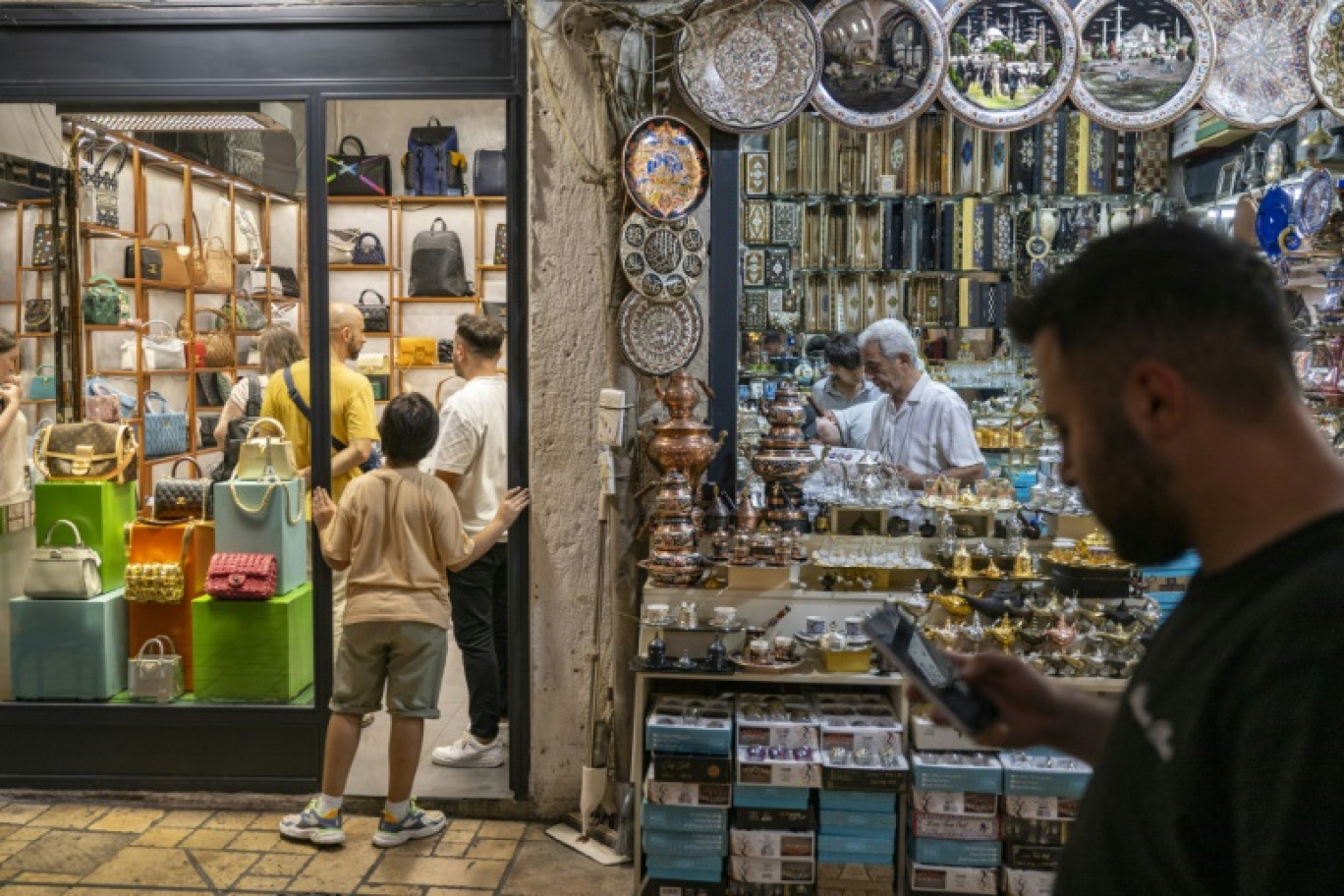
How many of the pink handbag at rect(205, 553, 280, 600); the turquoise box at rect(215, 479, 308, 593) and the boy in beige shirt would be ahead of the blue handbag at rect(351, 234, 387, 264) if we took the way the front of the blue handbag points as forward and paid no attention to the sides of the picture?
3

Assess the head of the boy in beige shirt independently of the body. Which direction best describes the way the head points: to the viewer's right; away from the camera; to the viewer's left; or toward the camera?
away from the camera

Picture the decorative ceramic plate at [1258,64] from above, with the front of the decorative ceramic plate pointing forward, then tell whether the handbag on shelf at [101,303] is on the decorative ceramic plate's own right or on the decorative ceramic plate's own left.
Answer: on the decorative ceramic plate's own right

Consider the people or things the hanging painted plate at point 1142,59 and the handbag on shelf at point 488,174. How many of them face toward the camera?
2

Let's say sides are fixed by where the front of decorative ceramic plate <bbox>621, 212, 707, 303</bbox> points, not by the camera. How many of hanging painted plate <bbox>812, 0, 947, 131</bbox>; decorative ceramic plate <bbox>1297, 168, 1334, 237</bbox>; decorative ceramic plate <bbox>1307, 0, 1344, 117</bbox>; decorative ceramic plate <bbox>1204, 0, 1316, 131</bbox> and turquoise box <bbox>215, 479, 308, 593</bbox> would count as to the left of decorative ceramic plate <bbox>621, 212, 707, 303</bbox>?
4

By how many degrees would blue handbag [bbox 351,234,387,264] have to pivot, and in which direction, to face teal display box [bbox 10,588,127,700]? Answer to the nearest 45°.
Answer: approximately 45° to its right

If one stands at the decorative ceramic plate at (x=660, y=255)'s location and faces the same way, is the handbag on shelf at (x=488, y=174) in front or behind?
behind

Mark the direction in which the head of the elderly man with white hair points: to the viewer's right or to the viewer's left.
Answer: to the viewer's left

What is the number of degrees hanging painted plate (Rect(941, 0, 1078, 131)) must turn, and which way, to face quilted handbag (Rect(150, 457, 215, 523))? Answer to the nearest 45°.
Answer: approximately 90° to its right

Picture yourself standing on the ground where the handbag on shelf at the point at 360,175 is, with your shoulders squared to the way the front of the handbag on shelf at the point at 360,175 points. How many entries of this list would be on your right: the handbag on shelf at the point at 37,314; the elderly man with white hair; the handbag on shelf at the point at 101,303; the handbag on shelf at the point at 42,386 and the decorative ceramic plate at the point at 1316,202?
3

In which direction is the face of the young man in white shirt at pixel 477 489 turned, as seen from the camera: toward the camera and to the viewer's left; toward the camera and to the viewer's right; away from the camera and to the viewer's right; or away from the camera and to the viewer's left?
away from the camera and to the viewer's left

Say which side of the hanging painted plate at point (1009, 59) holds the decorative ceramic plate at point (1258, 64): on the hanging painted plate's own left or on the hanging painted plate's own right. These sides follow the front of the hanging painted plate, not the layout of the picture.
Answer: on the hanging painted plate's own left

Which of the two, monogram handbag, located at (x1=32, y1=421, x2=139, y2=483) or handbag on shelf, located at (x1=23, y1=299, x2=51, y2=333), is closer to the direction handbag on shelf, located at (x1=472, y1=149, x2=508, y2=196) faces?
the monogram handbag
